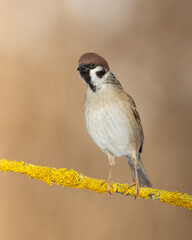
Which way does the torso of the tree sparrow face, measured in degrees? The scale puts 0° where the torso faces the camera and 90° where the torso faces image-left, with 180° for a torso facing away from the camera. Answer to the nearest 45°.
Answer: approximately 45°
